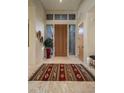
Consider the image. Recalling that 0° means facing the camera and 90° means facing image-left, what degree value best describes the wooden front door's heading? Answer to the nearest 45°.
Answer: approximately 0°

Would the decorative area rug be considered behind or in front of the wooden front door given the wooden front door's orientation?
in front
